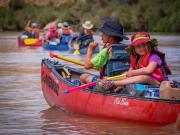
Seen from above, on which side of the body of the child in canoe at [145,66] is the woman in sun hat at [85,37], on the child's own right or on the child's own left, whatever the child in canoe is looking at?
on the child's own right

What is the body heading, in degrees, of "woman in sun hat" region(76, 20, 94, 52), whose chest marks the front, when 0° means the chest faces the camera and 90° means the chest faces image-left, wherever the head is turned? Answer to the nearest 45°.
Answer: approximately 45°

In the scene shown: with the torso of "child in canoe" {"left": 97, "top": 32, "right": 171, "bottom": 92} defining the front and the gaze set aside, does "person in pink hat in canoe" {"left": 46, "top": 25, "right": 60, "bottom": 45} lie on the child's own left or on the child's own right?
on the child's own right

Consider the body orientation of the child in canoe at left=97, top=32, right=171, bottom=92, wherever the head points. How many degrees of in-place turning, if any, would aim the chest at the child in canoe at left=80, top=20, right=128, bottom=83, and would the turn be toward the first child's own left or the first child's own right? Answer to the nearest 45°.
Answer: approximately 90° to the first child's own right

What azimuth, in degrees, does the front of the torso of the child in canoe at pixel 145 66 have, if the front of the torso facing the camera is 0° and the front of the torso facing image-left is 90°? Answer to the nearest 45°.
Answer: approximately 45°

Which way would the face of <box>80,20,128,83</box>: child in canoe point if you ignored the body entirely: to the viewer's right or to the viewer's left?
to the viewer's left
